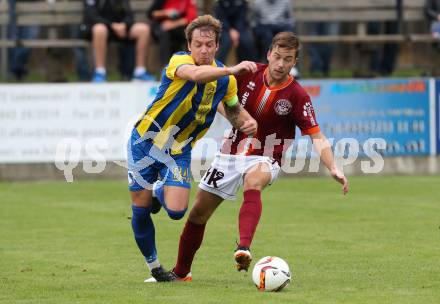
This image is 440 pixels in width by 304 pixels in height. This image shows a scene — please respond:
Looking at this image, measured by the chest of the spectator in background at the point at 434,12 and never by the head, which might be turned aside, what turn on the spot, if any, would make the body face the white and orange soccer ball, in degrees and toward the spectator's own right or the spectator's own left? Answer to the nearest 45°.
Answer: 0° — they already face it

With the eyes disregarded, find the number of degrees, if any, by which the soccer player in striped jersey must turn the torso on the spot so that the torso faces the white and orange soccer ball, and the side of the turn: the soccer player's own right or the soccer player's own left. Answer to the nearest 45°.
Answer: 0° — they already face it

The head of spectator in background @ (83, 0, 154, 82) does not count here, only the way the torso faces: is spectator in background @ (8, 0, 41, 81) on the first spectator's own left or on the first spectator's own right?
on the first spectator's own right

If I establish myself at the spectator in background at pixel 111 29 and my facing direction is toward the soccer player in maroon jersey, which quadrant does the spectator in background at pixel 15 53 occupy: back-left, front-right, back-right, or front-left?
back-right

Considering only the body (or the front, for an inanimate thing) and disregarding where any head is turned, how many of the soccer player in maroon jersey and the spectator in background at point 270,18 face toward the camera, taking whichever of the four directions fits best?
2

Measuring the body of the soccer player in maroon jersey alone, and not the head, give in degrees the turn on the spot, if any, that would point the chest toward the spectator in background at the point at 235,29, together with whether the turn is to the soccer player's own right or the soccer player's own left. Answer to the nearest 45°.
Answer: approximately 180°

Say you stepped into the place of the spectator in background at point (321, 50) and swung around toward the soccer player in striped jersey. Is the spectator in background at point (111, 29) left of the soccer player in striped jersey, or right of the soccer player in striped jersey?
right

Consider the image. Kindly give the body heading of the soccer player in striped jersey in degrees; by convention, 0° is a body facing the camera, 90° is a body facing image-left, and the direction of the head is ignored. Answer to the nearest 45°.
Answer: approximately 315°

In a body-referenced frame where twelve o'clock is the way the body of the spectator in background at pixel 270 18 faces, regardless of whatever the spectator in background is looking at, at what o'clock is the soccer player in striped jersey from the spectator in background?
The soccer player in striped jersey is roughly at 12 o'clock from the spectator in background.
